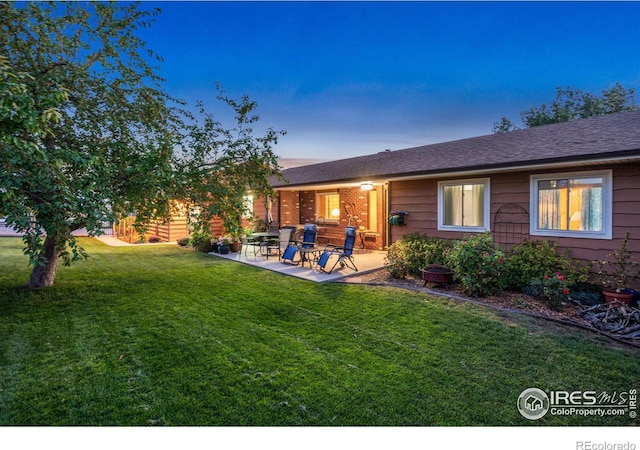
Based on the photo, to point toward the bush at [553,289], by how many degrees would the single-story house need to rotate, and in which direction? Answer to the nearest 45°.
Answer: approximately 45° to its left

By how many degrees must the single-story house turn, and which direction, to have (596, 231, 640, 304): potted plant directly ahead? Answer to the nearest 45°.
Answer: approximately 90° to its left

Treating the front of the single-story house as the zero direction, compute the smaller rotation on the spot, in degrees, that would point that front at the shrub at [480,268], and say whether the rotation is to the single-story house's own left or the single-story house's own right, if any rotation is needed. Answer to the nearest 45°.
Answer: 0° — it already faces it

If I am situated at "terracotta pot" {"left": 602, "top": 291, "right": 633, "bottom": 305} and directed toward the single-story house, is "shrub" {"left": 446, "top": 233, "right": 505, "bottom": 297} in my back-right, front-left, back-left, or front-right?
front-left

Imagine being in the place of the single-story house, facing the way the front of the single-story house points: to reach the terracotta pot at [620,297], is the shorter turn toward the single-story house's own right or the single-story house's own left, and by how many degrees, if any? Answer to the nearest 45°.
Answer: approximately 90° to the single-story house's own left

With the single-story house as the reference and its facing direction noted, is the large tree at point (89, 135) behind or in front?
in front

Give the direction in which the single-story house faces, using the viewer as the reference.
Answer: facing the viewer and to the left of the viewer
